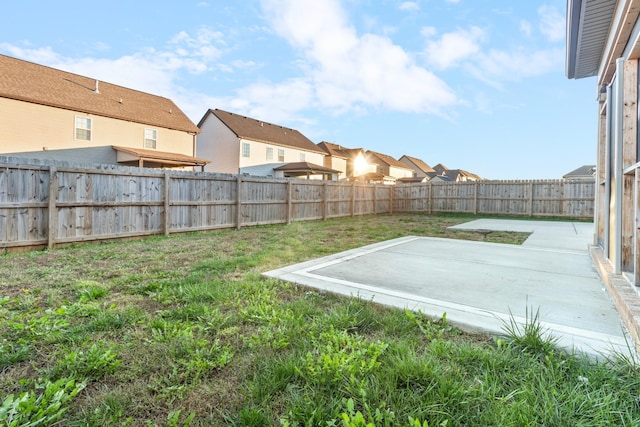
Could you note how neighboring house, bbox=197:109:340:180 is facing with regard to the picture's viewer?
facing away from the viewer and to the left of the viewer

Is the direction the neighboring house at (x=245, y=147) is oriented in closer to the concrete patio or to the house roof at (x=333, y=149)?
the house roof

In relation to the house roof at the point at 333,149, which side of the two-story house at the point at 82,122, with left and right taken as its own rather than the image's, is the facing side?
right

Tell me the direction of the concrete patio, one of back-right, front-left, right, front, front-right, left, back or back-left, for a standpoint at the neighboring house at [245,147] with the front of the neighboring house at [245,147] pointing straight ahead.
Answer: back-left

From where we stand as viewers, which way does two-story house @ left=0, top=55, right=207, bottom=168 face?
facing away from the viewer and to the left of the viewer

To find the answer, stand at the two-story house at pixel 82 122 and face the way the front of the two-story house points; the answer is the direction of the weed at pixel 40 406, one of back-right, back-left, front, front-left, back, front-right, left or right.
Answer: back-left
